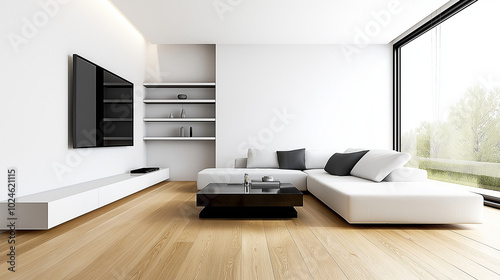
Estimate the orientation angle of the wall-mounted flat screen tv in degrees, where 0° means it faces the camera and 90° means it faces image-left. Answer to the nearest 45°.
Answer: approximately 315°

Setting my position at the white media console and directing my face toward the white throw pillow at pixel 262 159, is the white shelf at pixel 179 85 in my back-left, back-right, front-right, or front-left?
front-left

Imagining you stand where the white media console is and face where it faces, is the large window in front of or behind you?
in front

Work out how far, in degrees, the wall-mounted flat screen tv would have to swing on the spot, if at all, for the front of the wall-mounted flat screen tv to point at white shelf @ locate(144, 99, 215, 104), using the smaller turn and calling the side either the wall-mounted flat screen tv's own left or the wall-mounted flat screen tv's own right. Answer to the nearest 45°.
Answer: approximately 90° to the wall-mounted flat screen tv's own left

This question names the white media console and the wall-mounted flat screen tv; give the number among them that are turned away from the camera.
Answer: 0

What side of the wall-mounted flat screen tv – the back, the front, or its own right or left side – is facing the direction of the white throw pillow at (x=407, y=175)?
front

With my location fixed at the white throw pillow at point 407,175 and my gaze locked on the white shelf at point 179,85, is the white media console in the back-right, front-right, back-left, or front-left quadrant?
front-left

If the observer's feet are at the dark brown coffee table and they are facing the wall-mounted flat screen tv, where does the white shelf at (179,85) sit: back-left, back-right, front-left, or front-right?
front-right

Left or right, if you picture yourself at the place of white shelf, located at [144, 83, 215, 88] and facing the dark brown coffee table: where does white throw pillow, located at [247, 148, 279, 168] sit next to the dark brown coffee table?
left

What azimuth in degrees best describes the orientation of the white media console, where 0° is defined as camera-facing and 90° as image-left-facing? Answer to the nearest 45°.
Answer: approximately 315°

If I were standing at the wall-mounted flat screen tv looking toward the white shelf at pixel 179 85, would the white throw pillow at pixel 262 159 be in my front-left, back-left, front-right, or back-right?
front-right

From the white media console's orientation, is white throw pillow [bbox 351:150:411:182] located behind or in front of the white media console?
in front

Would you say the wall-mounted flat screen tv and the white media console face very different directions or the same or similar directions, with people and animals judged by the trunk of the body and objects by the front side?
same or similar directions

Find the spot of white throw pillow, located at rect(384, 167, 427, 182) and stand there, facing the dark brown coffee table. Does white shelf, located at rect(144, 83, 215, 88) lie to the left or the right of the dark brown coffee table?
right
